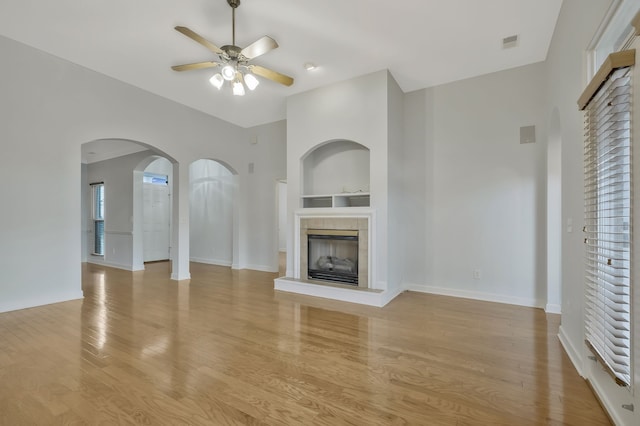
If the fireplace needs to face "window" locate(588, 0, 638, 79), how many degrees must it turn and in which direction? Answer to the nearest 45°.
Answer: approximately 90° to its left

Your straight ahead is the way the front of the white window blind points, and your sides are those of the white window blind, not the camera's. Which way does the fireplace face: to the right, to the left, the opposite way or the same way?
to the left

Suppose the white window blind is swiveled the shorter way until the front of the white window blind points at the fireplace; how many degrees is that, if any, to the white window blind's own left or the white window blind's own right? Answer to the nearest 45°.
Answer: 0° — it already faces it

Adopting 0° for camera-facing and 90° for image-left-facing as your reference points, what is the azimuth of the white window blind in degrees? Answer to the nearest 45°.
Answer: approximately 90°

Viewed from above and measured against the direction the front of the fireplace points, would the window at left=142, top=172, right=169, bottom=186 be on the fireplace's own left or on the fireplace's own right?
on the fireplace's own right
